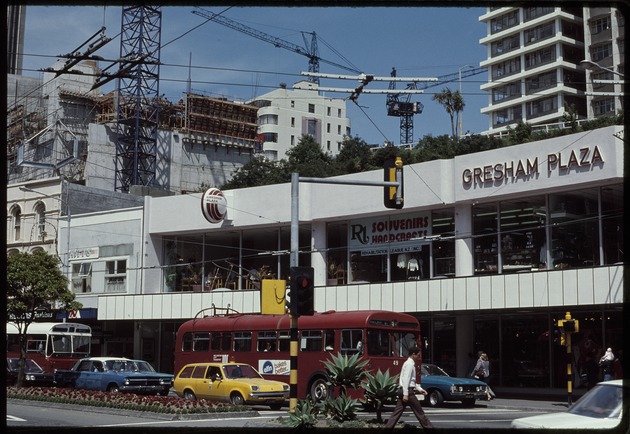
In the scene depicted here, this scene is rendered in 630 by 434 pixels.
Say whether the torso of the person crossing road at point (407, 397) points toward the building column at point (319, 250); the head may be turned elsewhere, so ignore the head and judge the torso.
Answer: no

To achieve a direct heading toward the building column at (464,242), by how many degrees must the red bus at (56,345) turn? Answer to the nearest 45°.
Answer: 0° — it already faces it

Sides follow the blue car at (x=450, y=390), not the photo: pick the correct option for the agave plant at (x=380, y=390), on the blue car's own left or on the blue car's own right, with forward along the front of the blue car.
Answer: on the blue car's own right

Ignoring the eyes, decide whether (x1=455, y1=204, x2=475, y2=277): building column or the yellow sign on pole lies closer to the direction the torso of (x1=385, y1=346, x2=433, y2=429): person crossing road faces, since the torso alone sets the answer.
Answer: the building column

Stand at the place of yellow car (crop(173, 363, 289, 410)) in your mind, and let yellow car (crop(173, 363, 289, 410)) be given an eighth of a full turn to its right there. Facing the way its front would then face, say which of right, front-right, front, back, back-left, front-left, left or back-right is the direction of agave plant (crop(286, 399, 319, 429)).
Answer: front

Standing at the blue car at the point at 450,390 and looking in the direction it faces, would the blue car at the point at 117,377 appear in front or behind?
behind

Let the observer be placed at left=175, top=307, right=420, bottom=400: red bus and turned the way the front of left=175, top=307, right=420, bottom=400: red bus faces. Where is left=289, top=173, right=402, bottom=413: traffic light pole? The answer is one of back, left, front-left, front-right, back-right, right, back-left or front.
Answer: front-right

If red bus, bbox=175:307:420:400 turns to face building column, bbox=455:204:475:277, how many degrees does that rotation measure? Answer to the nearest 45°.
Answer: approximately 90° to its left

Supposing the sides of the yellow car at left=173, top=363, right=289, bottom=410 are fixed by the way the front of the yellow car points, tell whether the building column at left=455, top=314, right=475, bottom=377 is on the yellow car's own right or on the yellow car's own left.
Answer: on the yellow car's own left

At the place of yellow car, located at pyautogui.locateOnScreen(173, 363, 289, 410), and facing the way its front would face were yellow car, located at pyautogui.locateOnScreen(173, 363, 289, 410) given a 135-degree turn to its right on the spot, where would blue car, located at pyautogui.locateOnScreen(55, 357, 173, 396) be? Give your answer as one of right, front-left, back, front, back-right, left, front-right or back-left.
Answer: front-right

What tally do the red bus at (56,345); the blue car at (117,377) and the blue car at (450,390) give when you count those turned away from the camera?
0

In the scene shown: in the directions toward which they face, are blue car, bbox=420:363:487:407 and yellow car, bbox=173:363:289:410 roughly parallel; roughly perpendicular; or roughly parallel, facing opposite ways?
roughly parallel

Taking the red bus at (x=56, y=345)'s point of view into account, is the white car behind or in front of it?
in front

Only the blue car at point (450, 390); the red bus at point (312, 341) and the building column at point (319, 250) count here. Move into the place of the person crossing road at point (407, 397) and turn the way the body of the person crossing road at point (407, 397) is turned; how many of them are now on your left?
3

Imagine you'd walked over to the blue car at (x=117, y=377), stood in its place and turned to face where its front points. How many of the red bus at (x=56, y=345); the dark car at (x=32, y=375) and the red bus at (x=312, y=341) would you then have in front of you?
1

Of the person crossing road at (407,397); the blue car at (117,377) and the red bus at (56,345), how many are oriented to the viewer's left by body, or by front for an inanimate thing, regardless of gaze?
0
